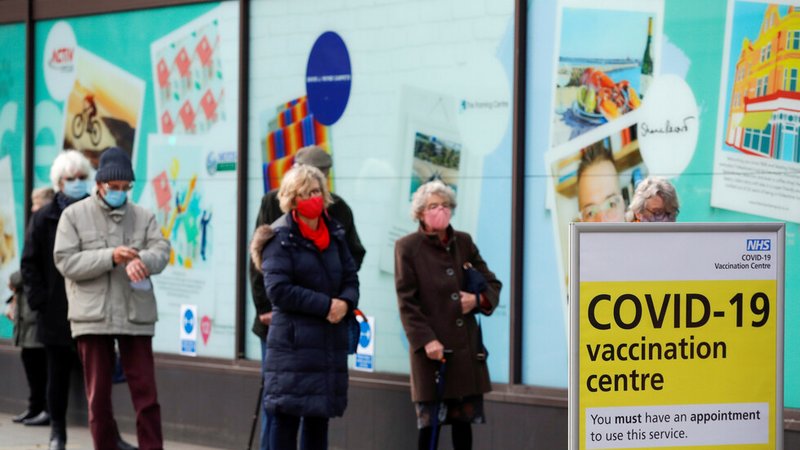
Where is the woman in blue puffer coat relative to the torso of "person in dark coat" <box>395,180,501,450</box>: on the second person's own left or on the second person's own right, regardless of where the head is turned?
on the second person's own right

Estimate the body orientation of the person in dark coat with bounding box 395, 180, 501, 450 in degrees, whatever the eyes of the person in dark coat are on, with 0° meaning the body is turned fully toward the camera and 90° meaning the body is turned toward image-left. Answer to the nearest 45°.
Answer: approximately 315°

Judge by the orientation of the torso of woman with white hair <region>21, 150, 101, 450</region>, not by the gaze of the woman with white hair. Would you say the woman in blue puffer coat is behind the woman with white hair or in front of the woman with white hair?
in front

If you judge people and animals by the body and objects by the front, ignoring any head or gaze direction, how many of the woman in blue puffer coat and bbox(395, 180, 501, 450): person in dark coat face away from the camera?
0

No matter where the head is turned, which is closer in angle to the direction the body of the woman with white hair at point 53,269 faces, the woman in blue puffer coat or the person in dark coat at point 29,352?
the woman in blue puffer coat

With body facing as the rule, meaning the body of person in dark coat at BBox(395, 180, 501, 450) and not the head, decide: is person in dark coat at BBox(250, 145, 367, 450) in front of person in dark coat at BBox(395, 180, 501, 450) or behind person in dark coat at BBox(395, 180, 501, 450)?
behind

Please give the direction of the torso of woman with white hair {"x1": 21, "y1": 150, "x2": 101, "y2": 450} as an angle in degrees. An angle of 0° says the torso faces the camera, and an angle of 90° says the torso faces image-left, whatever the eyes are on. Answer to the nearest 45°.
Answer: approximately 315°
